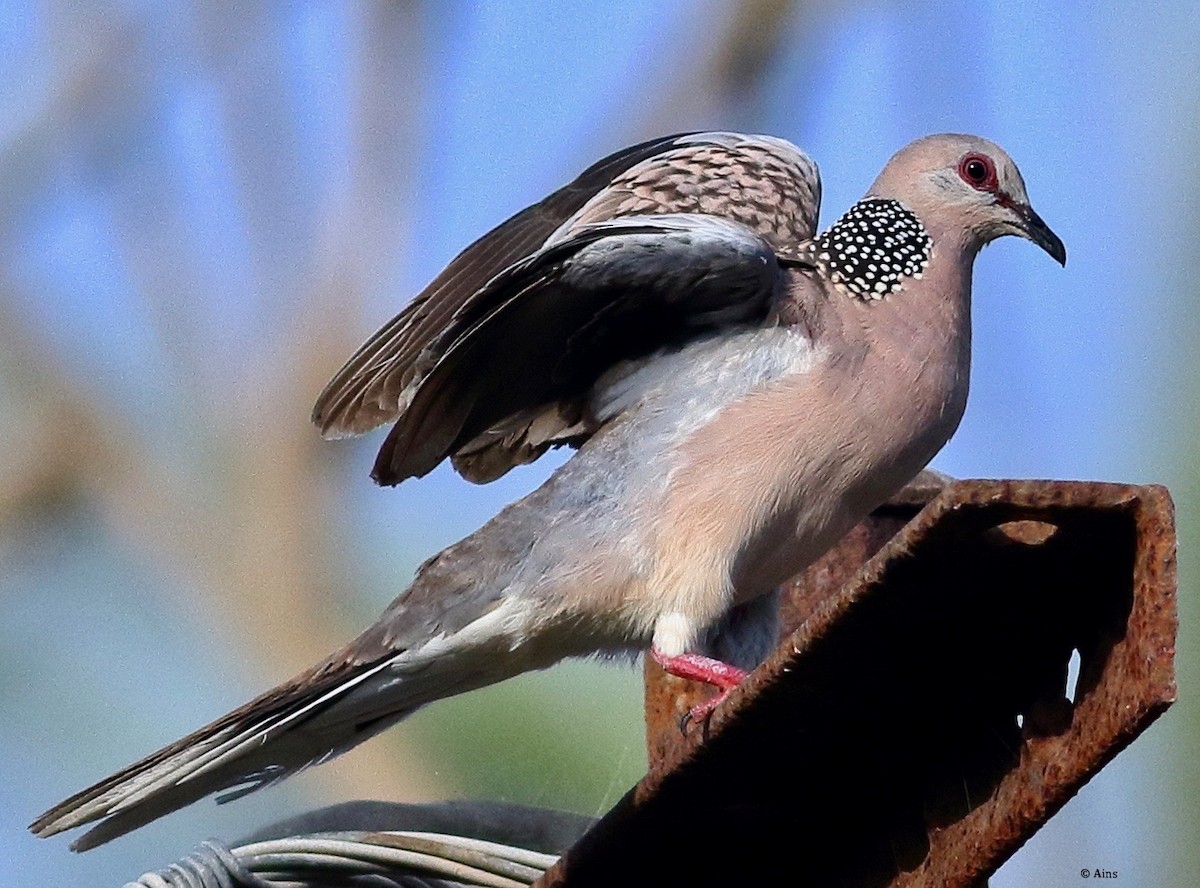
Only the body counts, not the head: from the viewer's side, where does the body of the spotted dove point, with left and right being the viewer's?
facing to the right of the viewer
